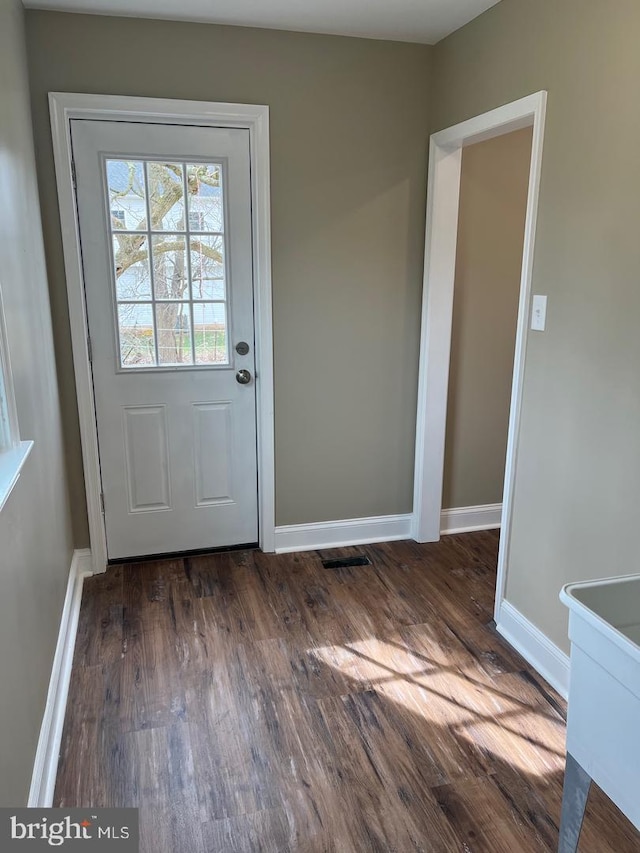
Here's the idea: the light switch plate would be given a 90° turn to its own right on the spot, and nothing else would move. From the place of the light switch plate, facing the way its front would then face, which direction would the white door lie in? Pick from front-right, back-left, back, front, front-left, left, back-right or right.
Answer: front-left

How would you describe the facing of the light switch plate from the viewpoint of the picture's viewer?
facing the viewer and to the left of the viewer
